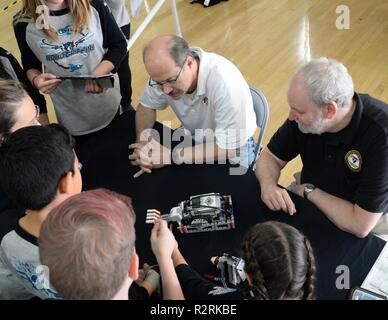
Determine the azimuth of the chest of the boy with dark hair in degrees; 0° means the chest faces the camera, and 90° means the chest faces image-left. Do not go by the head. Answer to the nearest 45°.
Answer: approximately 225°

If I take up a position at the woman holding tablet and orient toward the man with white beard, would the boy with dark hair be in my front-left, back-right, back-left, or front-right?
front-right

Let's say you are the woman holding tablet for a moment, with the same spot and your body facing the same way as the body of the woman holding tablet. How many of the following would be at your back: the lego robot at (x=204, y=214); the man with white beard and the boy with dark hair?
0

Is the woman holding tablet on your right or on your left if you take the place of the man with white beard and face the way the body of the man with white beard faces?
on your right

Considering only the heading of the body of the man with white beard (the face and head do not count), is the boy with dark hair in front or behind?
in front

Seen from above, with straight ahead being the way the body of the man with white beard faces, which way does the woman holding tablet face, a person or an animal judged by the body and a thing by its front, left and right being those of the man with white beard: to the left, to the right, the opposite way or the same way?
to the left

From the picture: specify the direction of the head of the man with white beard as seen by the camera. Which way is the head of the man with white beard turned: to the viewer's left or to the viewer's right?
to the viewer's left

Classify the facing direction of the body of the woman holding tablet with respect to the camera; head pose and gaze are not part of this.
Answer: toward the camera

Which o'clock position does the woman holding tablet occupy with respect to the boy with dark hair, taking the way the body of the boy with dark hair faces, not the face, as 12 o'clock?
The woman holding tablet is roughly at 11 o'clock from the boy with dark hair.

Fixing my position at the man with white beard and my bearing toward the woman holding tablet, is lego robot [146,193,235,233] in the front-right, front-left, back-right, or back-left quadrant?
front-left

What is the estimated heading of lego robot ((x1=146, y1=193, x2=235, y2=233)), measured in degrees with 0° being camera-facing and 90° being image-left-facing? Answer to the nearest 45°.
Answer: approximately 90°

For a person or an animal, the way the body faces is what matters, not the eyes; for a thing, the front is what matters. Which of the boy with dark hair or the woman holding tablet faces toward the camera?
the woman holding tablet
